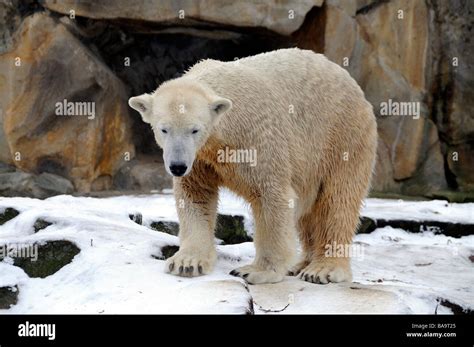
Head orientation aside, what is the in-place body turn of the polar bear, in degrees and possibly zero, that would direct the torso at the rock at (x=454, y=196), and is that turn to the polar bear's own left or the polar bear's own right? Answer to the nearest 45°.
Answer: approximately 180°

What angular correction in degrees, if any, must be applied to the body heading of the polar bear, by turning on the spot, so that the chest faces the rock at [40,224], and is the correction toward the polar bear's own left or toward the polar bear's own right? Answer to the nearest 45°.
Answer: approximately 45° to the polar bear's own right

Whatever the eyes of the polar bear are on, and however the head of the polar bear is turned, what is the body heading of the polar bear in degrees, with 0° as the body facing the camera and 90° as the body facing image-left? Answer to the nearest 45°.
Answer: approximately 45°

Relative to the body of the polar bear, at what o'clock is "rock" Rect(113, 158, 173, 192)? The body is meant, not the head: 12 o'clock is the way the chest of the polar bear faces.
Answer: The rock is roughly at 4 o'clock from the polar bear.

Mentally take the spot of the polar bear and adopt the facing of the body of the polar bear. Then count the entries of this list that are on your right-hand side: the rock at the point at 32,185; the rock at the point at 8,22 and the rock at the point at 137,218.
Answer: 3

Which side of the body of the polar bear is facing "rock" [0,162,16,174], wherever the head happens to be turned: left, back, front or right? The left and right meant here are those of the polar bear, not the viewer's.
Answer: right

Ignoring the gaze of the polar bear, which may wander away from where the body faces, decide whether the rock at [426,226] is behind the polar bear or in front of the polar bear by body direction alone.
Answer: behind

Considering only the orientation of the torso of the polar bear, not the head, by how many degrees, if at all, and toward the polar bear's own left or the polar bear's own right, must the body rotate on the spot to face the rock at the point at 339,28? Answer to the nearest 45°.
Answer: approximately 135° to the polar bear's own right

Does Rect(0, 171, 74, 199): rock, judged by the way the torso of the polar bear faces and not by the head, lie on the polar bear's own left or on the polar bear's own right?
on the polar bear's own right
